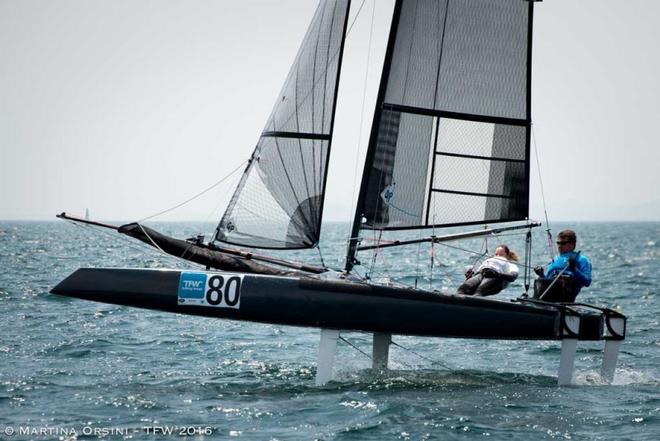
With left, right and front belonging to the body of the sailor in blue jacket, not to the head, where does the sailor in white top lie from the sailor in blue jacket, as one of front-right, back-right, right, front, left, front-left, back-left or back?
front-right

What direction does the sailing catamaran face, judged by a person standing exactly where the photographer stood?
facing to the left of the viewer

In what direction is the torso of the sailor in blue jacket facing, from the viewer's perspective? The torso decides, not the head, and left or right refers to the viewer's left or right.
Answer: facing the viewer and to the left of the viewer
